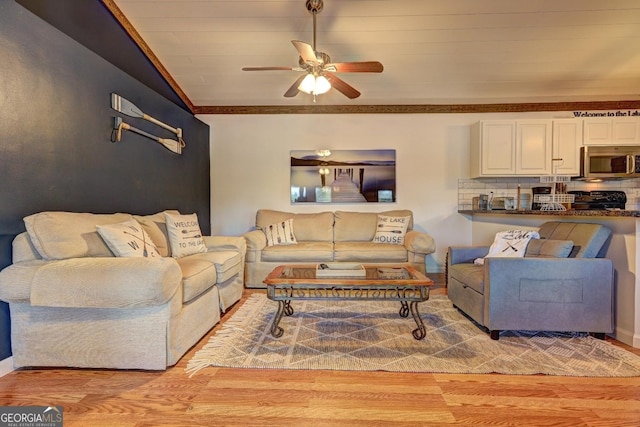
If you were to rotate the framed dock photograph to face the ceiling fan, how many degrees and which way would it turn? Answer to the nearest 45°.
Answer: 0° — it already faces it

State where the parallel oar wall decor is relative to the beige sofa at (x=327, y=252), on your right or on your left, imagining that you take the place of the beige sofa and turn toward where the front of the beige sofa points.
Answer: on your right

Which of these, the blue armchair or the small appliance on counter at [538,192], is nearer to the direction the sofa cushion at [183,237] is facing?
the blue armchair

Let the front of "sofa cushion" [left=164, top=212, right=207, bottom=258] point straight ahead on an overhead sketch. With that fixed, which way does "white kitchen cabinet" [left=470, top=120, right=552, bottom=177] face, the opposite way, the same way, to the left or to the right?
to the right

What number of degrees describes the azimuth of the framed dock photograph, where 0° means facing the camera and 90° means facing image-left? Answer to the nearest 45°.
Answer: approximately 0°

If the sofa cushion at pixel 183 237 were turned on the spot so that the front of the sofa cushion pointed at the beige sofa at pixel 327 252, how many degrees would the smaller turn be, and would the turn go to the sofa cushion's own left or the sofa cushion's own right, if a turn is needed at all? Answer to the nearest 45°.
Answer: approximately 45° to the sofa cushion's own left

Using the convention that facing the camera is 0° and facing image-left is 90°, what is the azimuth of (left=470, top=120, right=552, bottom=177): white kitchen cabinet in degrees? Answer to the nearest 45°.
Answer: approximately 0°
